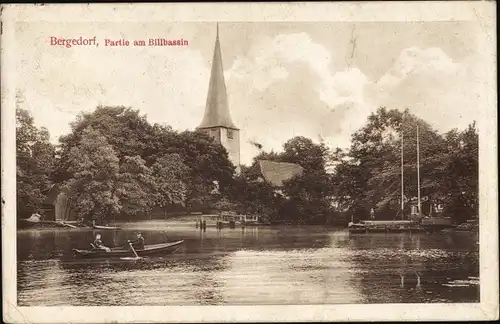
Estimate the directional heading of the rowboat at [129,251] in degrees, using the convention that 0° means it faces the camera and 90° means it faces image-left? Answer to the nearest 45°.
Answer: approximately 270°
